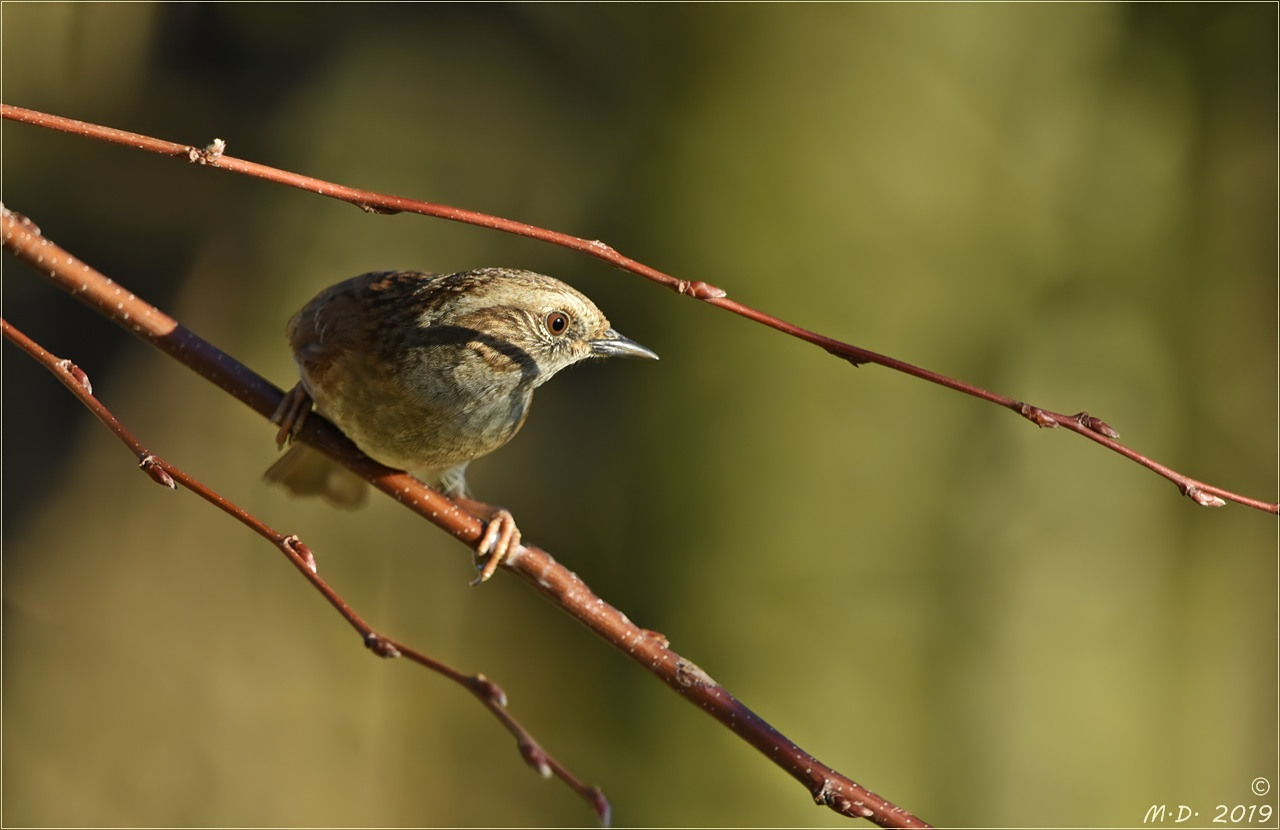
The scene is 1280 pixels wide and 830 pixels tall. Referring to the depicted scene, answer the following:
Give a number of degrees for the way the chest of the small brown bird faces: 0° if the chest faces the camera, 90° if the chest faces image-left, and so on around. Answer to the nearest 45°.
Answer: approximately 315°

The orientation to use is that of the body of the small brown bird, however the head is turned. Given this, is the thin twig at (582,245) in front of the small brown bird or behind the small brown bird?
in front
